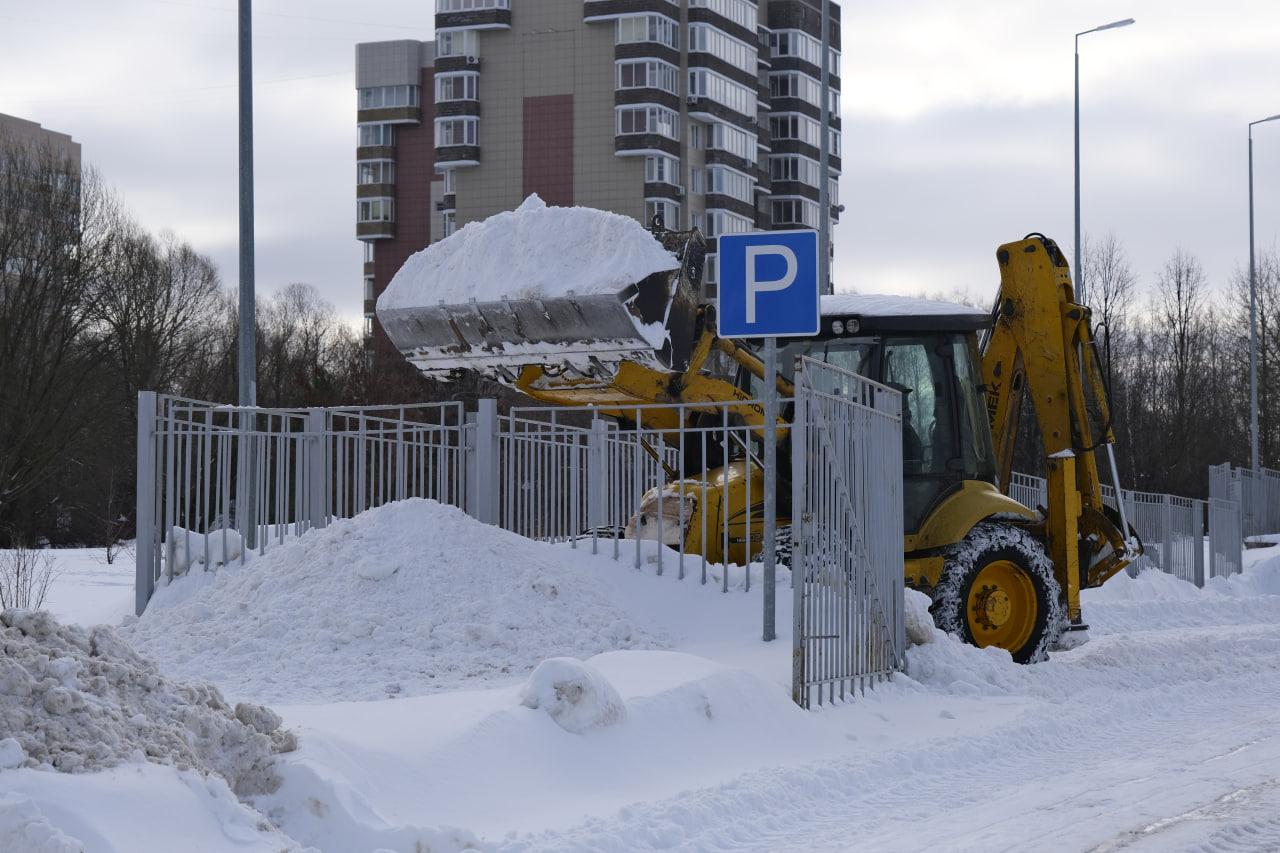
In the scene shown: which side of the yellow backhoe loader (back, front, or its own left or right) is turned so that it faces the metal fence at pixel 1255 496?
back

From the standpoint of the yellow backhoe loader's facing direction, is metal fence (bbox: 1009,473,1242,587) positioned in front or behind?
behind

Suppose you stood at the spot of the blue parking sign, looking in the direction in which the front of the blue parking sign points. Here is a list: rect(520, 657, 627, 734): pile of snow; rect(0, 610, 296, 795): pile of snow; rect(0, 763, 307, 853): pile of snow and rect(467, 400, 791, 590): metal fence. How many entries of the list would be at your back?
1

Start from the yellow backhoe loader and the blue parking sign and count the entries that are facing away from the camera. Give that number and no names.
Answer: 0

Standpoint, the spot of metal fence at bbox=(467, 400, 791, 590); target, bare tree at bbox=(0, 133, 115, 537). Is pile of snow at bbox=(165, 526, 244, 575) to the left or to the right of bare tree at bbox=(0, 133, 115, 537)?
left

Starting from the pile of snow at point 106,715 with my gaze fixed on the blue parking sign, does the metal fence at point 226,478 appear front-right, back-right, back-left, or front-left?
front-left

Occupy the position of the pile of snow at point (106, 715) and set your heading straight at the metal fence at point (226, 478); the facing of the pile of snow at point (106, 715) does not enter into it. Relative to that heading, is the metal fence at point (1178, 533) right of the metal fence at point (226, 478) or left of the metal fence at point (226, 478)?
right

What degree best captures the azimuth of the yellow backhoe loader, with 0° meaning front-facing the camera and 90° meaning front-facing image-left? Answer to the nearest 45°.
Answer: approximately 45°

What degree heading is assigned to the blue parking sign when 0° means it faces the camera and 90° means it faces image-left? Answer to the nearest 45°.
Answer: approximately 0°

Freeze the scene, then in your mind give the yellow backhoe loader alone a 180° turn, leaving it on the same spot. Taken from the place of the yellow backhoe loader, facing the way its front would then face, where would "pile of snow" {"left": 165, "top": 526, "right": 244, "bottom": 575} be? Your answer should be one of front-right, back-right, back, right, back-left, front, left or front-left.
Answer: back-left

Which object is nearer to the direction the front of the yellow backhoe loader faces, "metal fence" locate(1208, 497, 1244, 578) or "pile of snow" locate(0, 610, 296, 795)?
the pile of snow

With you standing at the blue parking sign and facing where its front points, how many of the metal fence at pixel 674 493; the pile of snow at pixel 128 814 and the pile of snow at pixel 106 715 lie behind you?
1

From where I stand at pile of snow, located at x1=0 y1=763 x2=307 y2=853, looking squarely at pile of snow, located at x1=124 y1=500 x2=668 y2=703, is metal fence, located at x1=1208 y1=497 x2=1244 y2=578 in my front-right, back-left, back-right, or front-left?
front-right

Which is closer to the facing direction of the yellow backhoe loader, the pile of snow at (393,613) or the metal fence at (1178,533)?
the pile of snow

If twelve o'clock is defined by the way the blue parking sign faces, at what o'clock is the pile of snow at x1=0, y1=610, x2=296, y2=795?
The pile of snow is roughly at 1 o'clock from the blue parking sign.

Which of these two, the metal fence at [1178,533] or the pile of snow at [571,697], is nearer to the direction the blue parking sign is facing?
the pile of snow
